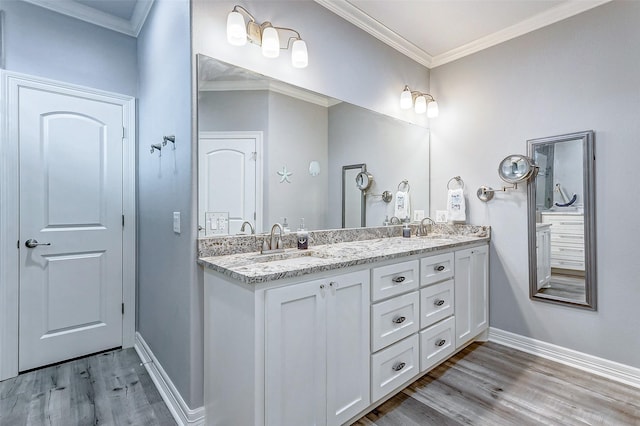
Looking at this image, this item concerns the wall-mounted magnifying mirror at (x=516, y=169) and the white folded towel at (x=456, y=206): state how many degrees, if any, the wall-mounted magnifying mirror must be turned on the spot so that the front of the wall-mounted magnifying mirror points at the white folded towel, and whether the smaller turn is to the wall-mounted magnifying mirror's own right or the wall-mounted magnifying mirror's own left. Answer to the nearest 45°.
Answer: approximately 45° to the wall-mounted magnifying mirror's own right

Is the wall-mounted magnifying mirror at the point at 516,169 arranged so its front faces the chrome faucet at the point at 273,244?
yes

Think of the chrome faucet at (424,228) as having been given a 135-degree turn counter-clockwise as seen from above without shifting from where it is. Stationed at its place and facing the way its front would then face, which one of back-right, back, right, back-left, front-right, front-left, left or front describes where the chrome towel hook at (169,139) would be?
back-left

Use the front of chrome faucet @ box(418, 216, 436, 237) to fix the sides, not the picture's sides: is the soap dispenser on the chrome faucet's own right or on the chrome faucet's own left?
on the chrome faucet's own right

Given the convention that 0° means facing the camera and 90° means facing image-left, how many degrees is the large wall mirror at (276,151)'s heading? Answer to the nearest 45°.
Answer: approximately 315°
